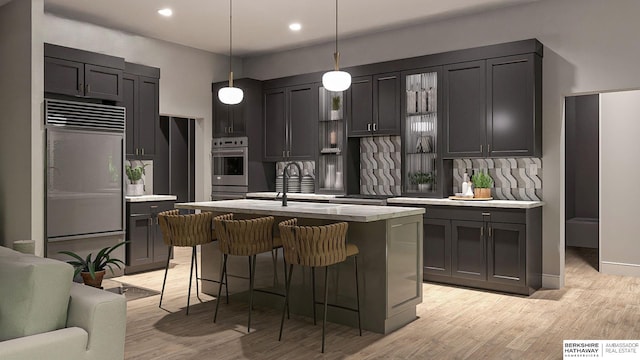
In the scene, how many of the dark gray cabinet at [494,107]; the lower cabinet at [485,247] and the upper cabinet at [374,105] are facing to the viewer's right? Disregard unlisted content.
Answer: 0

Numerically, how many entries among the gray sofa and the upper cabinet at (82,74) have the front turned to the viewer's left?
0

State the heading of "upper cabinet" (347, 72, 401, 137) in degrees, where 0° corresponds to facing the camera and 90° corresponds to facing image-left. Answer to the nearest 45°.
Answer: approximately 45°

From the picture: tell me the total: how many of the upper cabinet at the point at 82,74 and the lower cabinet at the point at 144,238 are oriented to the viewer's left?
0

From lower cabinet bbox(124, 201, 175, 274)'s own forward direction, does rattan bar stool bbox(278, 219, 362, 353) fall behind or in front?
in front

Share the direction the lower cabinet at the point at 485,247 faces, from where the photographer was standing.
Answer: facing the viewer and to the left of the viewer

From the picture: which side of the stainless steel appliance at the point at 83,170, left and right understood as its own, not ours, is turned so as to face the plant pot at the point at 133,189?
left

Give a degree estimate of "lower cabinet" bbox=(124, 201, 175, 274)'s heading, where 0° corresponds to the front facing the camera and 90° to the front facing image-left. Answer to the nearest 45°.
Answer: approximately 315°

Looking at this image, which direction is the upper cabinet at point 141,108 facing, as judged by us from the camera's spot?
facing the viewer and to the right of the viewer

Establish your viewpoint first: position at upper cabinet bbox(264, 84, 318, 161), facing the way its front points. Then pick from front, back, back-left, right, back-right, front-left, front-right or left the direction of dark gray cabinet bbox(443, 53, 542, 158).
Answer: left

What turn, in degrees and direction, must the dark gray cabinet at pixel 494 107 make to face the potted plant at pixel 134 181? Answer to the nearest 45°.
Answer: approximately 45° to its right

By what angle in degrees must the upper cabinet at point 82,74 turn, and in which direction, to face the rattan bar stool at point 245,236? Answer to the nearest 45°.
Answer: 0° — it already faces it

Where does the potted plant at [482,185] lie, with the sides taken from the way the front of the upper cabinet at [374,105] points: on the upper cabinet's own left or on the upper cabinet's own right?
on the upper cabinet's own left
